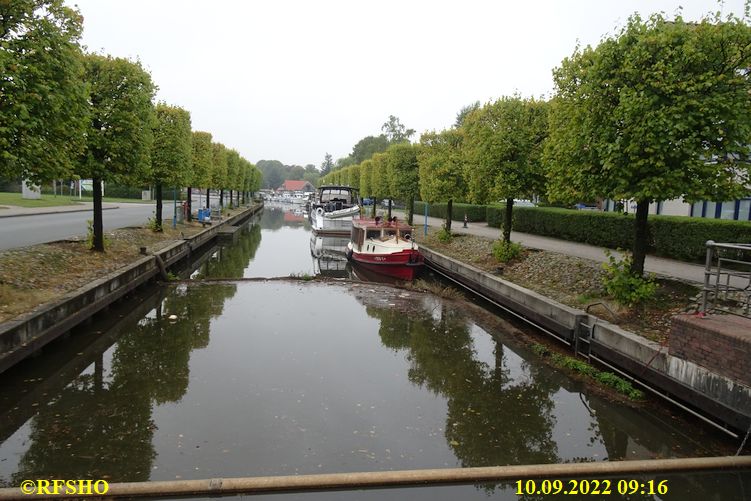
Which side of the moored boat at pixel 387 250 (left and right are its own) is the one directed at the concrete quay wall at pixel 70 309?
right

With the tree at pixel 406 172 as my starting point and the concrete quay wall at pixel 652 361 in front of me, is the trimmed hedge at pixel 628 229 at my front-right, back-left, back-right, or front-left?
front-left

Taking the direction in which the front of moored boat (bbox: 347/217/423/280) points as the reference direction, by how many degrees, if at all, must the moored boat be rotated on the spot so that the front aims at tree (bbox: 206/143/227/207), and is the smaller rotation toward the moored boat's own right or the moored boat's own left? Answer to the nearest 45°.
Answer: approximately 180°

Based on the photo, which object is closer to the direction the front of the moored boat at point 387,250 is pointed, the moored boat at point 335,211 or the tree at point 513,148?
the tree

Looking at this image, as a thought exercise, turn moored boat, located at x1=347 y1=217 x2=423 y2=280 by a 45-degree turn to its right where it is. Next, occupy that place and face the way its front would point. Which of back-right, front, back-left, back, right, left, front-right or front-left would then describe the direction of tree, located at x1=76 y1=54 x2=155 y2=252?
front-right

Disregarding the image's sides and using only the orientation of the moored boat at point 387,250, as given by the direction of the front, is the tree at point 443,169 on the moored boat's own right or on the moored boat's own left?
on the moored boat's own left

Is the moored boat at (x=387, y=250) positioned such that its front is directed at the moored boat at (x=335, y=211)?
no

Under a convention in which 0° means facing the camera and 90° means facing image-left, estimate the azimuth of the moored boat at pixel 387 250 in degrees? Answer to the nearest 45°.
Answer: approximately 315°

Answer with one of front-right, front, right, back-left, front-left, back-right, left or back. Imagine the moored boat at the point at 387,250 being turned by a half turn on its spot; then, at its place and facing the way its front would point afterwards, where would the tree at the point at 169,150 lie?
front-left

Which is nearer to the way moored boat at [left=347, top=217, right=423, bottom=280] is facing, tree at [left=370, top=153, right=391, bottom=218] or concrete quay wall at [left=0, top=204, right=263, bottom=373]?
the concrete quay wall

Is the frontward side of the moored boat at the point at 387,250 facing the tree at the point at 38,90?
no

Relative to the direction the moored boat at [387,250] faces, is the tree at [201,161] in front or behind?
behind

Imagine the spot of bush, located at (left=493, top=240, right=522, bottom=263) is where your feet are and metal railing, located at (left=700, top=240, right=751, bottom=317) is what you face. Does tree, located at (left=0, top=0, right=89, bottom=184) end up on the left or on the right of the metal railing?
right
